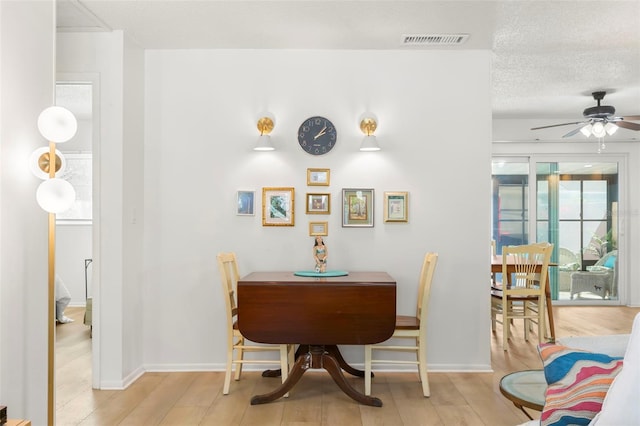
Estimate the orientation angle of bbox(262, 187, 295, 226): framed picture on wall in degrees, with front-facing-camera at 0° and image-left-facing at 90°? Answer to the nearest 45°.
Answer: approximately 0°

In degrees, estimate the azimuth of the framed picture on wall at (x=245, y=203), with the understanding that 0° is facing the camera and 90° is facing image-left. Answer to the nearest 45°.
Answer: approximately 0°

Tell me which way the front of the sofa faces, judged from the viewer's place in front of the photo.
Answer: facing to the left of the viewer

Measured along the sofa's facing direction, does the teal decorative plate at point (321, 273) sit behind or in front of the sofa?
in front

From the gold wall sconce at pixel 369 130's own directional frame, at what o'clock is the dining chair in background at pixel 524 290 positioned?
The dining chair in background is roughly at 8 o'clock from the gold wall sconce.

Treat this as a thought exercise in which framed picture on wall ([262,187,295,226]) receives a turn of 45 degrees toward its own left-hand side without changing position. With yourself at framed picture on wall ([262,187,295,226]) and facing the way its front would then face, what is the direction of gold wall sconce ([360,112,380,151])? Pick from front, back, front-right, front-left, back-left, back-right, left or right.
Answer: front-left

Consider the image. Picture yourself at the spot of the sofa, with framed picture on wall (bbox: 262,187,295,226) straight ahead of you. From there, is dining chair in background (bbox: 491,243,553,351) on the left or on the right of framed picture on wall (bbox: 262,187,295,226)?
right

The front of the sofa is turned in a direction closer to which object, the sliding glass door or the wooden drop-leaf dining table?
the wooden drop-leaf dining table
